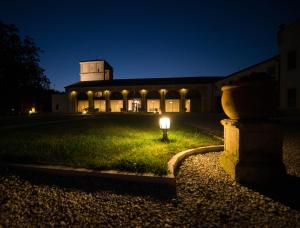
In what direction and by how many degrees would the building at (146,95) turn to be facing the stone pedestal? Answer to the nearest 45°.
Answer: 0° — it already faces it

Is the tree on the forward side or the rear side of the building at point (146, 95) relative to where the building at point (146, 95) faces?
on the forward side

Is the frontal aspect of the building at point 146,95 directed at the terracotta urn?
yes

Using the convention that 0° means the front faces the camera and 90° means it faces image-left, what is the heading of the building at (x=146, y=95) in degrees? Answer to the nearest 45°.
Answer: approximately 0°

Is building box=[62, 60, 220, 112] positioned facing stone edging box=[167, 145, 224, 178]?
yes
